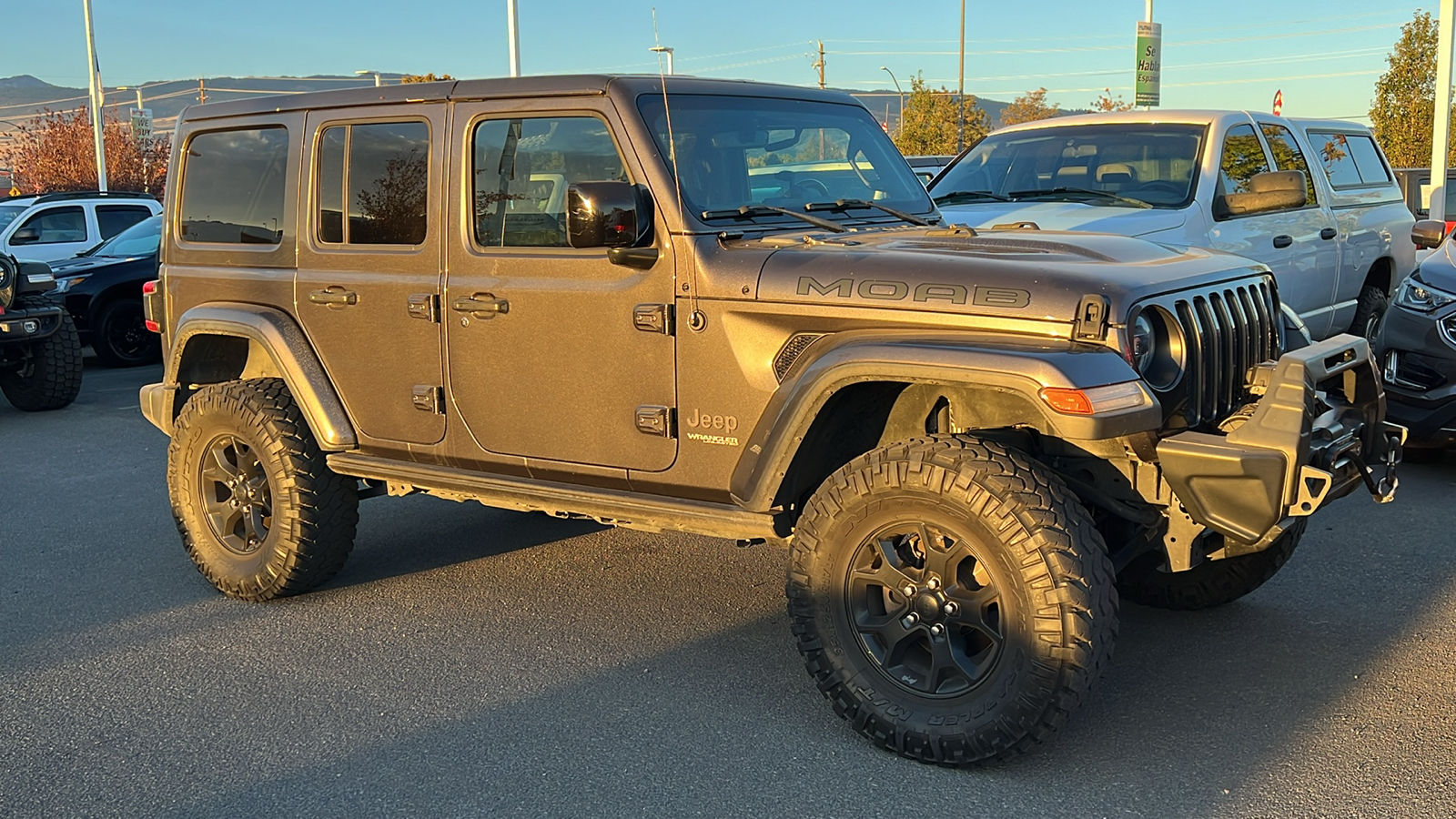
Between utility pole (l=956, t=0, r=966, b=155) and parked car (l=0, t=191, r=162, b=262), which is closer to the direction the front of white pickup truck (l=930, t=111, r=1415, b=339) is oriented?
the parked car

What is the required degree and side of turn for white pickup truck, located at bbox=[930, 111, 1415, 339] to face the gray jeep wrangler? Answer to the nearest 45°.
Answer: approximately 45° to its left

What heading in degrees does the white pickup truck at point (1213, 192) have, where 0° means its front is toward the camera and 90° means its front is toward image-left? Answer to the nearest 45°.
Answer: approximately 45°

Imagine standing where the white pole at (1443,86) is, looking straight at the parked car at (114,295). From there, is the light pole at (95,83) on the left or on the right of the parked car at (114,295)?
right

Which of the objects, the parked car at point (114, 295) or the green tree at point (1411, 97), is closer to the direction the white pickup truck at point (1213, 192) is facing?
the parked car

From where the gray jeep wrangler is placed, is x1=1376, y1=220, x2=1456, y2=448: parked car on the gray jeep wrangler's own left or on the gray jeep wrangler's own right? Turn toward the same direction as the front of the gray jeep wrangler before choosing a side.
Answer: on the gray jeep wrangler's own left

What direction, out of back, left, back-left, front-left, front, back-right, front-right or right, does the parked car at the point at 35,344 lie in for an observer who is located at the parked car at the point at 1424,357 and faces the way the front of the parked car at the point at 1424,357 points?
front-right

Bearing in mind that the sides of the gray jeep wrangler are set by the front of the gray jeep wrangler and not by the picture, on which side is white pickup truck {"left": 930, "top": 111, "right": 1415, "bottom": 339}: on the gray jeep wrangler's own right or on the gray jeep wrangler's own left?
on the gray jeep wrangler's own left

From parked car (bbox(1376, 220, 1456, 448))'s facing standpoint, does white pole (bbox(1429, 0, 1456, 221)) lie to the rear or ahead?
to the rear

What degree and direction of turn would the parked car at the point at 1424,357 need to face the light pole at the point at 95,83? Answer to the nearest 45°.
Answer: approximately 90° to its right

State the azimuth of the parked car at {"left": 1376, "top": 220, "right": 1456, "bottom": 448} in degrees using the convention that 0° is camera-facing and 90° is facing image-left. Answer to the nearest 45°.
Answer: approximately 45°

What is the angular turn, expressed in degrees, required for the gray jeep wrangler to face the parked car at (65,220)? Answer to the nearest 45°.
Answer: approximately 180°

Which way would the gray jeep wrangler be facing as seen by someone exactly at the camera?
facing the viewer and to the right of the viewer

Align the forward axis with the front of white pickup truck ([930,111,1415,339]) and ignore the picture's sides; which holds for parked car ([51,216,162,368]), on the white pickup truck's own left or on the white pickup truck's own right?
on the white pickup truck's own right
